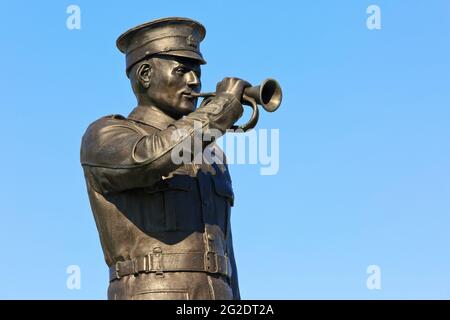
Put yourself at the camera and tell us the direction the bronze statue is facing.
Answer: facing the viewer and to the right of the viewer
